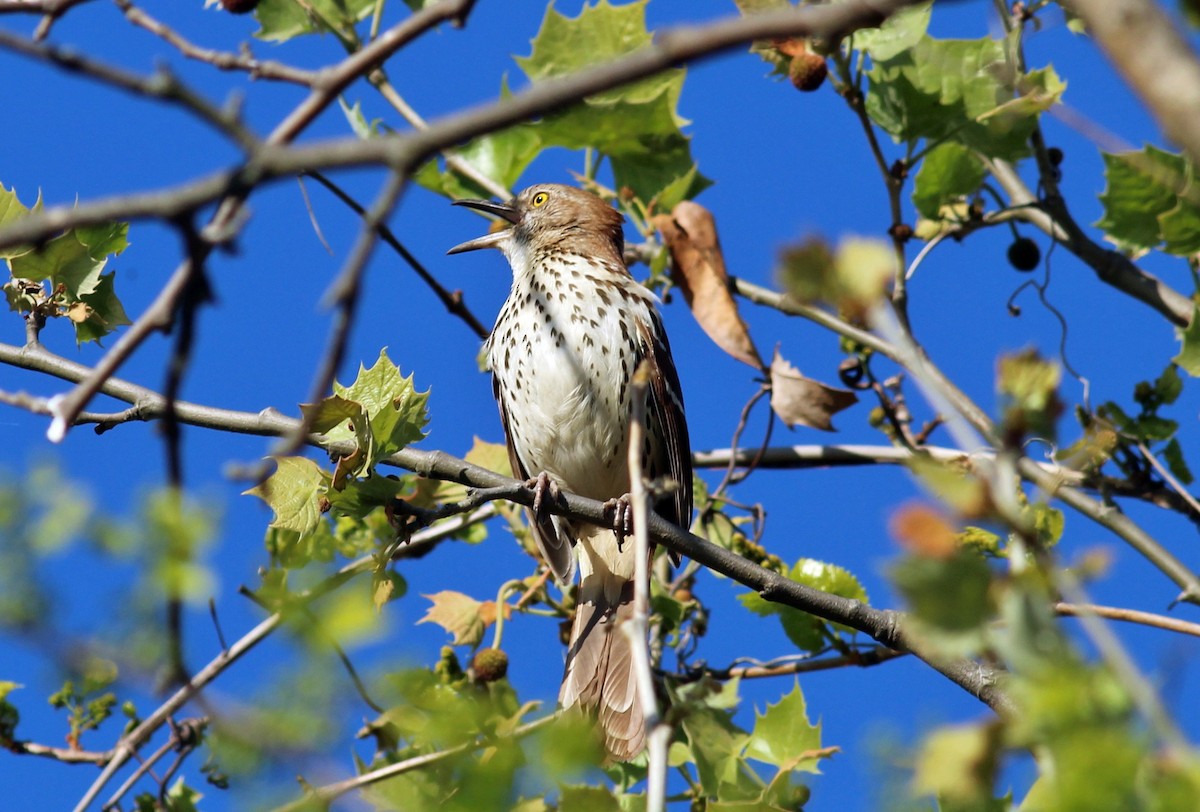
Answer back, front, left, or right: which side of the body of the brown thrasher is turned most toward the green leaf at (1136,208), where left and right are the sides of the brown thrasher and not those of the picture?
left

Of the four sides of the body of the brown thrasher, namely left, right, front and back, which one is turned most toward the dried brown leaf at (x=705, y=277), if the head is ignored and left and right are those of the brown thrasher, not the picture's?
left

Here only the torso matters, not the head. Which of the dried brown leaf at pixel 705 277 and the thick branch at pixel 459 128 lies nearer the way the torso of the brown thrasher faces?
the thick branch

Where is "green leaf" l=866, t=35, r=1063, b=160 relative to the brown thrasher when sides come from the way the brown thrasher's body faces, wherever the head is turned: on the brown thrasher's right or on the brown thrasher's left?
on the brown thrasher's left

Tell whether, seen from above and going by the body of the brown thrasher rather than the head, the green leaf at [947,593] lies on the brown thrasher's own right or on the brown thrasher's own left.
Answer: on the brown thrasher's own left

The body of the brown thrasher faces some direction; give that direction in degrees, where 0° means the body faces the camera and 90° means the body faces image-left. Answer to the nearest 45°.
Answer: approximately 45°
